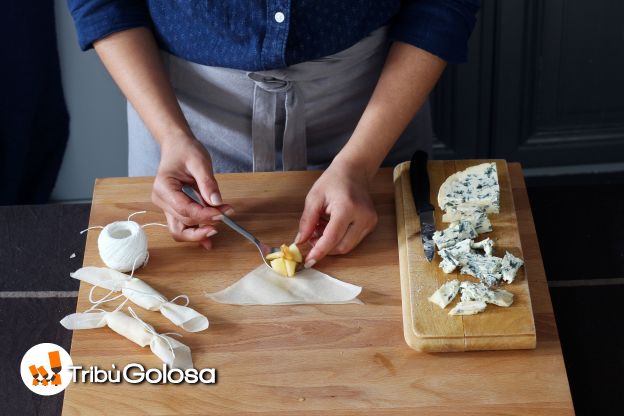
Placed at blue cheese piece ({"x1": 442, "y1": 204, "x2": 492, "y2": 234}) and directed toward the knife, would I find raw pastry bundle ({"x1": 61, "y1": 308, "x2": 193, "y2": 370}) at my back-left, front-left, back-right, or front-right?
front-left

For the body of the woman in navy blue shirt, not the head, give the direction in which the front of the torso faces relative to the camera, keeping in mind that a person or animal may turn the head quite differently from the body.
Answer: toward the camera
